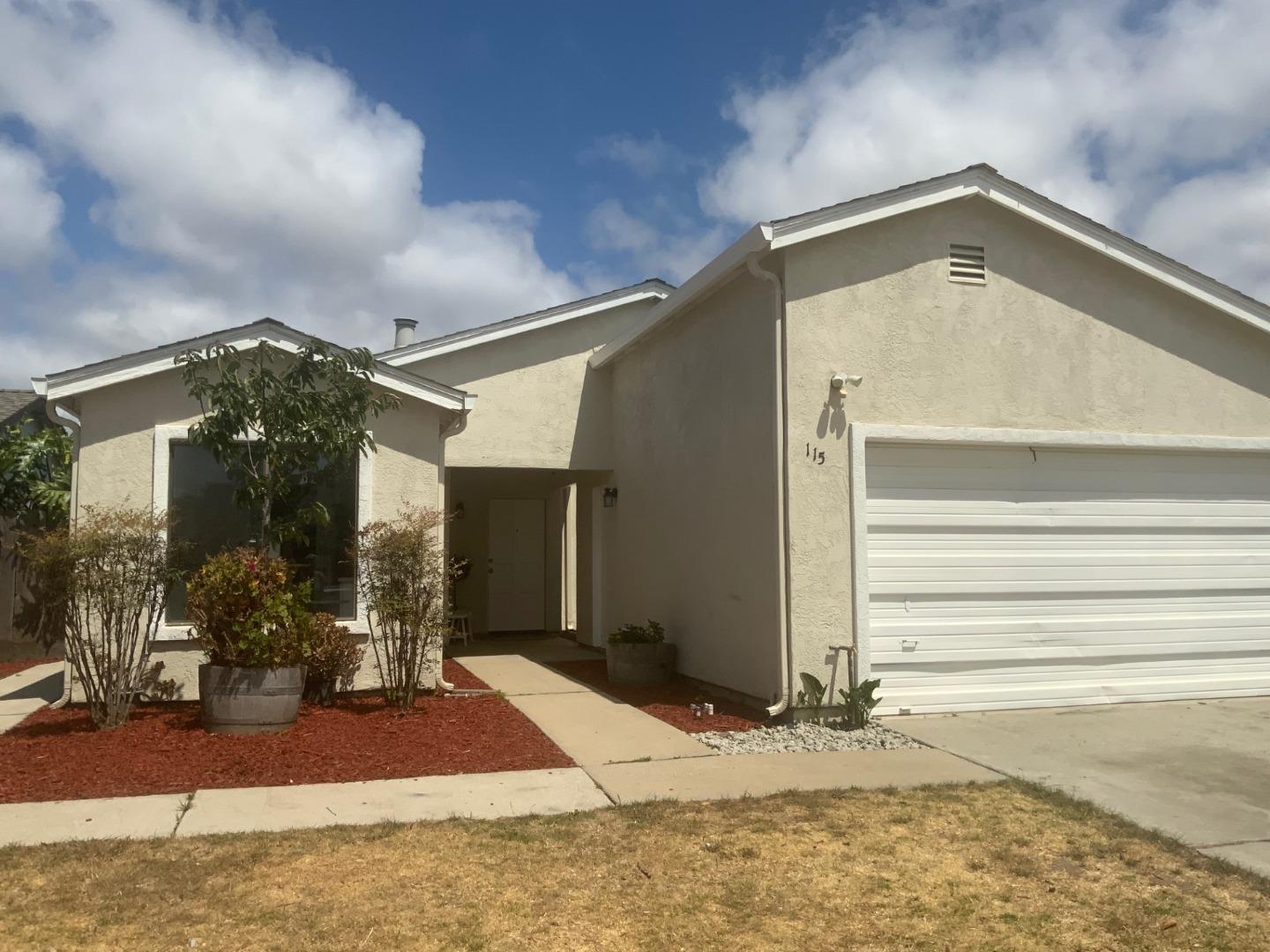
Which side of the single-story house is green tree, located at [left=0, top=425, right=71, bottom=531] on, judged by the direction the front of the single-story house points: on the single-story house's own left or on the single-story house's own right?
on the single-story house's own right

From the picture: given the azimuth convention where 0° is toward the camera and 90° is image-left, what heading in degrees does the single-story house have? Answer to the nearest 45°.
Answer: approximately 0°

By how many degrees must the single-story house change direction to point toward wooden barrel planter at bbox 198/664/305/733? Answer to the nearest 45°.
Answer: approximately 90° to its right

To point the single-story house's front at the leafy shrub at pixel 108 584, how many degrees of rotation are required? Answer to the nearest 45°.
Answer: approximately 90° to its right

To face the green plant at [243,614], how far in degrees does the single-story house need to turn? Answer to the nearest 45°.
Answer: approximately 90° to its right
